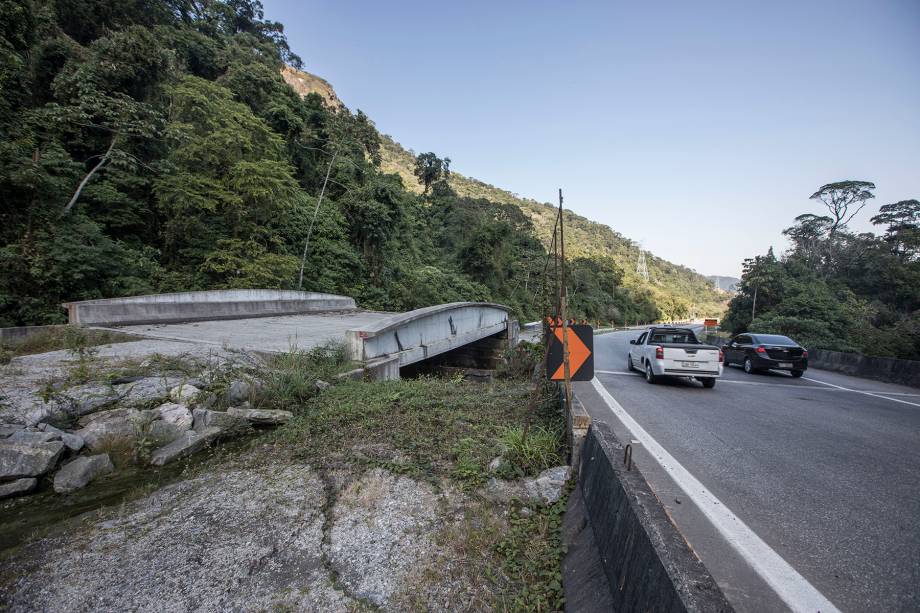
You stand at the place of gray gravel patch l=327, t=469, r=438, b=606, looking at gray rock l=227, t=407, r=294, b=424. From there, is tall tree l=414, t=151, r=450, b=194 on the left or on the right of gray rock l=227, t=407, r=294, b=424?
right

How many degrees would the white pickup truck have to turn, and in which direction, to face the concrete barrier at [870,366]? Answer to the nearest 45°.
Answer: approximately 90° to its right

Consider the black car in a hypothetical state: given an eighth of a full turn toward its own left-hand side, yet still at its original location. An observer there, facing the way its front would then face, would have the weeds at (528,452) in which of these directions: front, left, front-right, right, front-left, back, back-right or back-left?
left

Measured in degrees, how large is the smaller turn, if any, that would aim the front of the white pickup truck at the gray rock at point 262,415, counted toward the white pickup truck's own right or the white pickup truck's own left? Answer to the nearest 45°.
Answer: approximately 90° to the white pickup truck's own left

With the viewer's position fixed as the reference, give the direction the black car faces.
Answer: facing away from the viewer and to the left of the viewer

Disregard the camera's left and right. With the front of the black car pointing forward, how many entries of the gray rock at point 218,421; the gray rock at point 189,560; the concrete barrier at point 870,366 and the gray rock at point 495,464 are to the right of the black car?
1

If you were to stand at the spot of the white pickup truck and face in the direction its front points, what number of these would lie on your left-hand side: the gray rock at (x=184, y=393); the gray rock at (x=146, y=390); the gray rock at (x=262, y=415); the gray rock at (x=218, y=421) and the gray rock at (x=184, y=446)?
5

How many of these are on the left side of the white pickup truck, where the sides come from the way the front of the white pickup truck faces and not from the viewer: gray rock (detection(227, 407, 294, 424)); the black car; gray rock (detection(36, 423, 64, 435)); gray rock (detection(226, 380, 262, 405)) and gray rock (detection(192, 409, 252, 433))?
4

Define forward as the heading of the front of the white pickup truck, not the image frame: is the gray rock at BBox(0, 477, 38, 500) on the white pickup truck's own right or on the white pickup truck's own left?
on the white pickup truck's own left

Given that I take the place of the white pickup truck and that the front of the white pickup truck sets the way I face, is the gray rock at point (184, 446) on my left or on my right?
on my left

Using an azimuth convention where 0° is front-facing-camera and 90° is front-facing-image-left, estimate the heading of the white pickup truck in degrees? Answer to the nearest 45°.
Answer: approximately 135°

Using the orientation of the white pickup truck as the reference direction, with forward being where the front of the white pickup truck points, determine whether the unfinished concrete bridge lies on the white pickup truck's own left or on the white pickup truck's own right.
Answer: on the white pickup truck's own left

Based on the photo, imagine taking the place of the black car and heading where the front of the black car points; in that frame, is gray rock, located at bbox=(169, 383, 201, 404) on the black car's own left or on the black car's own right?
on the black car's own left

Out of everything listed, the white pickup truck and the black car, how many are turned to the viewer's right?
0
